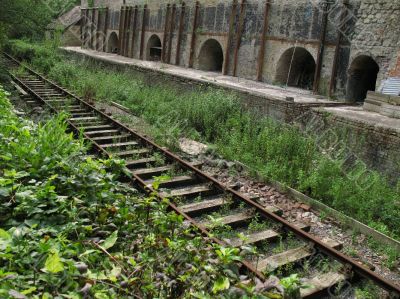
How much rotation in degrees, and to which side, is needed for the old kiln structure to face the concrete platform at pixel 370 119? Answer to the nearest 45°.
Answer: approximately 45° to its left

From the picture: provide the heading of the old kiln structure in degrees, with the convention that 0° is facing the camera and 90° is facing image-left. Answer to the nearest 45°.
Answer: approximately 45°
